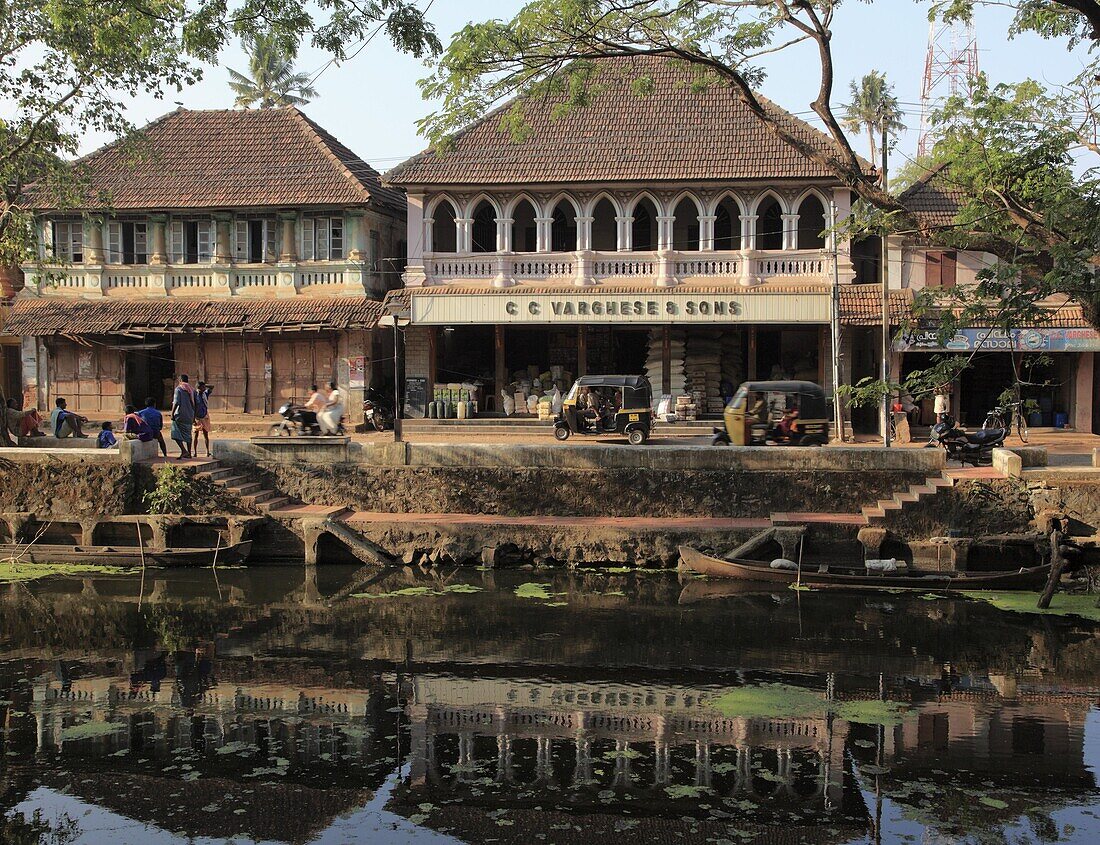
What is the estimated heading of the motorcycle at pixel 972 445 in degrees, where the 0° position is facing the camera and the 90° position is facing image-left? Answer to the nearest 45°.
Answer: approximately 90°

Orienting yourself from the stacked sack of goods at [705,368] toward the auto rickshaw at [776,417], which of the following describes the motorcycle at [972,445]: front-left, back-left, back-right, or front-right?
front-left

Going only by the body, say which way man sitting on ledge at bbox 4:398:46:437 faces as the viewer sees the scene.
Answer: to the viewer's right

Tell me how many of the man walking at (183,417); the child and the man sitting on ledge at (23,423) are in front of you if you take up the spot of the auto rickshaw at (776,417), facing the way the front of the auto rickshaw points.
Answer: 3

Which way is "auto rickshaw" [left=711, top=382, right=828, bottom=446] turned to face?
to the viewer's left

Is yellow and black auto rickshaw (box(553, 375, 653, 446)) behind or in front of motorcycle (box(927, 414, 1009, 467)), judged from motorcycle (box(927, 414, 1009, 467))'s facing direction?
in front

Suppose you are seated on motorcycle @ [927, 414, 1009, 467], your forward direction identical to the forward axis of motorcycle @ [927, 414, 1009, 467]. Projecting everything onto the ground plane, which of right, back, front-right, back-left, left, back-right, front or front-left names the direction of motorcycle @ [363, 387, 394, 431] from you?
front

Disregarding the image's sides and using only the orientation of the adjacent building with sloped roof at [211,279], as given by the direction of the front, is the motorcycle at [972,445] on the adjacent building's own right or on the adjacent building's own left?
on the adjacent building's own left

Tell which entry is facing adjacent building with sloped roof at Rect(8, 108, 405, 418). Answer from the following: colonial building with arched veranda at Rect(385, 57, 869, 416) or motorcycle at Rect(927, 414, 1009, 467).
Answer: the motorcycle
